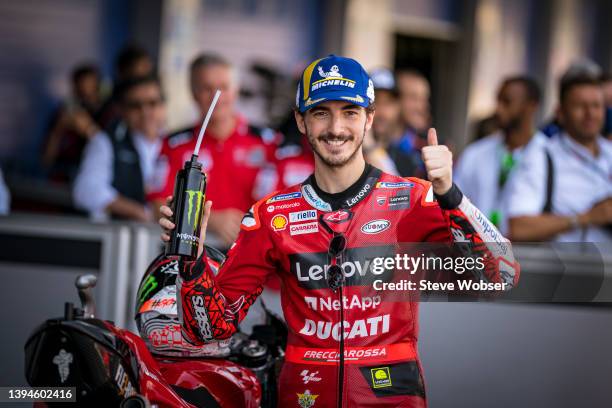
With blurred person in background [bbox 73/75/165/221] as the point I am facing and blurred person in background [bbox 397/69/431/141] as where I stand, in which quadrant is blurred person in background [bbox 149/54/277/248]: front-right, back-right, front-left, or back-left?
front-left

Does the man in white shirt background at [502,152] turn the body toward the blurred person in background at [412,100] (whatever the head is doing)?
no

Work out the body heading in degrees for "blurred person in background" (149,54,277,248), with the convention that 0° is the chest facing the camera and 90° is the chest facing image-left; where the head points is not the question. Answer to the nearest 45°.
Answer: approximately 0°

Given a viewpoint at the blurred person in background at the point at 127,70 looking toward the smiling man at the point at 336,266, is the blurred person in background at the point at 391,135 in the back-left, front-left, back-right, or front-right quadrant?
front-left

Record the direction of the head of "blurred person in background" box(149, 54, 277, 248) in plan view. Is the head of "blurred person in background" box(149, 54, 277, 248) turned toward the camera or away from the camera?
toward the camera

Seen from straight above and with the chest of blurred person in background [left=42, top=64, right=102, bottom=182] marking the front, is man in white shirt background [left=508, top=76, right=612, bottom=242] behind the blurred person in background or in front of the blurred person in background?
in front

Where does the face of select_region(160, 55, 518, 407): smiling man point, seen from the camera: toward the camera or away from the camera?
toward the camera

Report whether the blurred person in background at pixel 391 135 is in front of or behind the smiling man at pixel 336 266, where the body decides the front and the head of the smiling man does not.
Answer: behind

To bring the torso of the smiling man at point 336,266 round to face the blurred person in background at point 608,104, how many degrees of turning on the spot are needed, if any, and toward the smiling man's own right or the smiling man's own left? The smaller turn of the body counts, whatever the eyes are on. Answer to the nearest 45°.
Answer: approximately 135° to the smiling man's own left

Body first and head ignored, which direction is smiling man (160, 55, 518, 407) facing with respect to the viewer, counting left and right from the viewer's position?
facing the viewer

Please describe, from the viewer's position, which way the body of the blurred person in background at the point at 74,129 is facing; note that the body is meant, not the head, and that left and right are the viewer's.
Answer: facing the viewer and to the right of the viewer

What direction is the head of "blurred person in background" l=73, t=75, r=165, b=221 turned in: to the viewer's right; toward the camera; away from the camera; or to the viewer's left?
toward the camera

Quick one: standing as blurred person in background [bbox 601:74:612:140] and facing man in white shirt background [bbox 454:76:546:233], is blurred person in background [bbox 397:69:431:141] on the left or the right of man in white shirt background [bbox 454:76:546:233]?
right

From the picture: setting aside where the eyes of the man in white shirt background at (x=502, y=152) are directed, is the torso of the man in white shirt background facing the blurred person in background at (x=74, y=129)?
no

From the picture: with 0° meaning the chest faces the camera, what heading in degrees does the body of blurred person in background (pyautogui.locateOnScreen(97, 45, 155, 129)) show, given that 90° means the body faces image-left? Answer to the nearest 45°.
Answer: approximately 315°

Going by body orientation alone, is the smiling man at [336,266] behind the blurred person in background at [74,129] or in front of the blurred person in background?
in front
